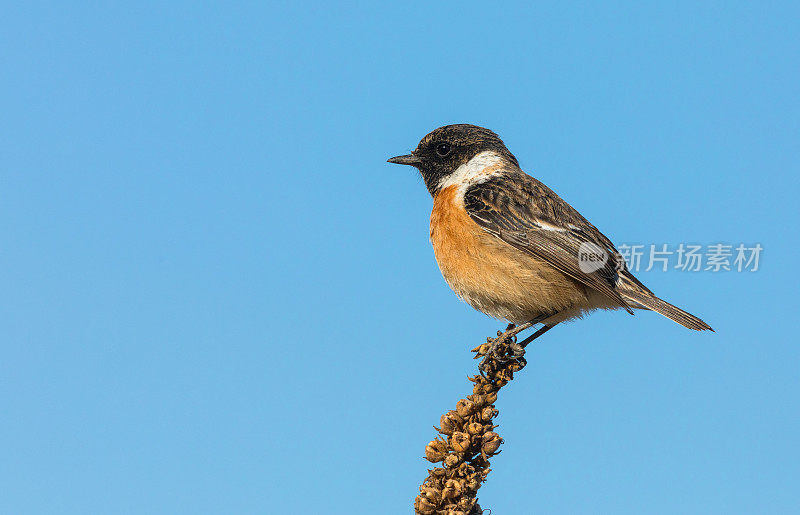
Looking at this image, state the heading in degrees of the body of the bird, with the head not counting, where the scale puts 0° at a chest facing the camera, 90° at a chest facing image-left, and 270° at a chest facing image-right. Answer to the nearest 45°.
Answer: approximately 90°
